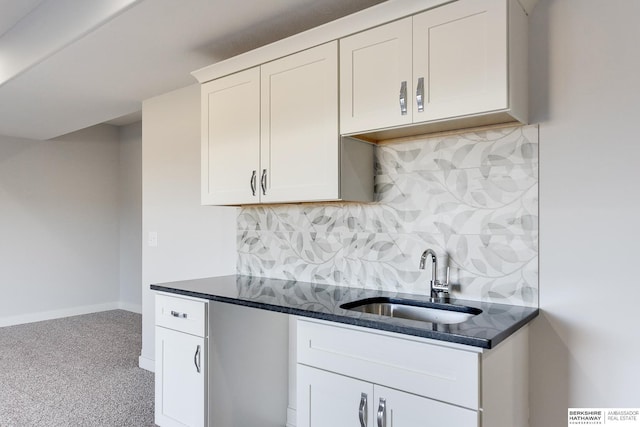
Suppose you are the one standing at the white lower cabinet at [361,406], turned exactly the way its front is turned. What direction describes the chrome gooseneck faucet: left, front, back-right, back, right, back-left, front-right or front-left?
back

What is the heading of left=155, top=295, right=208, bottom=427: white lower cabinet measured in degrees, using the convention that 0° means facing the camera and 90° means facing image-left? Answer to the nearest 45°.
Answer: approximately 45°

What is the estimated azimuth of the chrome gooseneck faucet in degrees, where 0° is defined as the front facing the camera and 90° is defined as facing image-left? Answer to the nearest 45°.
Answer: approximately 45°

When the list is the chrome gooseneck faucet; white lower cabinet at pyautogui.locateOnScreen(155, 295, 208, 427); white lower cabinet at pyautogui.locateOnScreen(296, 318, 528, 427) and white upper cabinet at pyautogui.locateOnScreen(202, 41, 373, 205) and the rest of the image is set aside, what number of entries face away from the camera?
0

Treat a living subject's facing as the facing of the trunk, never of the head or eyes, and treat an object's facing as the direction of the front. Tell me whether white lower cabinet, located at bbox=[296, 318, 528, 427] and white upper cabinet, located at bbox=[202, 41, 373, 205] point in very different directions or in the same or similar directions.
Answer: same or similar directions

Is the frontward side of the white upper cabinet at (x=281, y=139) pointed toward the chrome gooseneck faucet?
no

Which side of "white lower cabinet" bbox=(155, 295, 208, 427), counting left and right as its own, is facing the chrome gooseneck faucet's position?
left

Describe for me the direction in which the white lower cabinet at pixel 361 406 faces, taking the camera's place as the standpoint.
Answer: facing the viewer and to the left of the viewer

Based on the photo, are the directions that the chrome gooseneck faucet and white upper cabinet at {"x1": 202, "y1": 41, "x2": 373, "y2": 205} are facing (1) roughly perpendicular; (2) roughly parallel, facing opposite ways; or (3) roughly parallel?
roughly parallel

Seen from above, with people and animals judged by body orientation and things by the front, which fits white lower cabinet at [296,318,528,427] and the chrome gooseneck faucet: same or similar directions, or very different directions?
same or similar directions

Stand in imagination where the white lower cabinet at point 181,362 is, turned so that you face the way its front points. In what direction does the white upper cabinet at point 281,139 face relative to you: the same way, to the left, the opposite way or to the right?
the same way

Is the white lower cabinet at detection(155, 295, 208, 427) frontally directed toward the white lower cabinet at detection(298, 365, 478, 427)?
no
